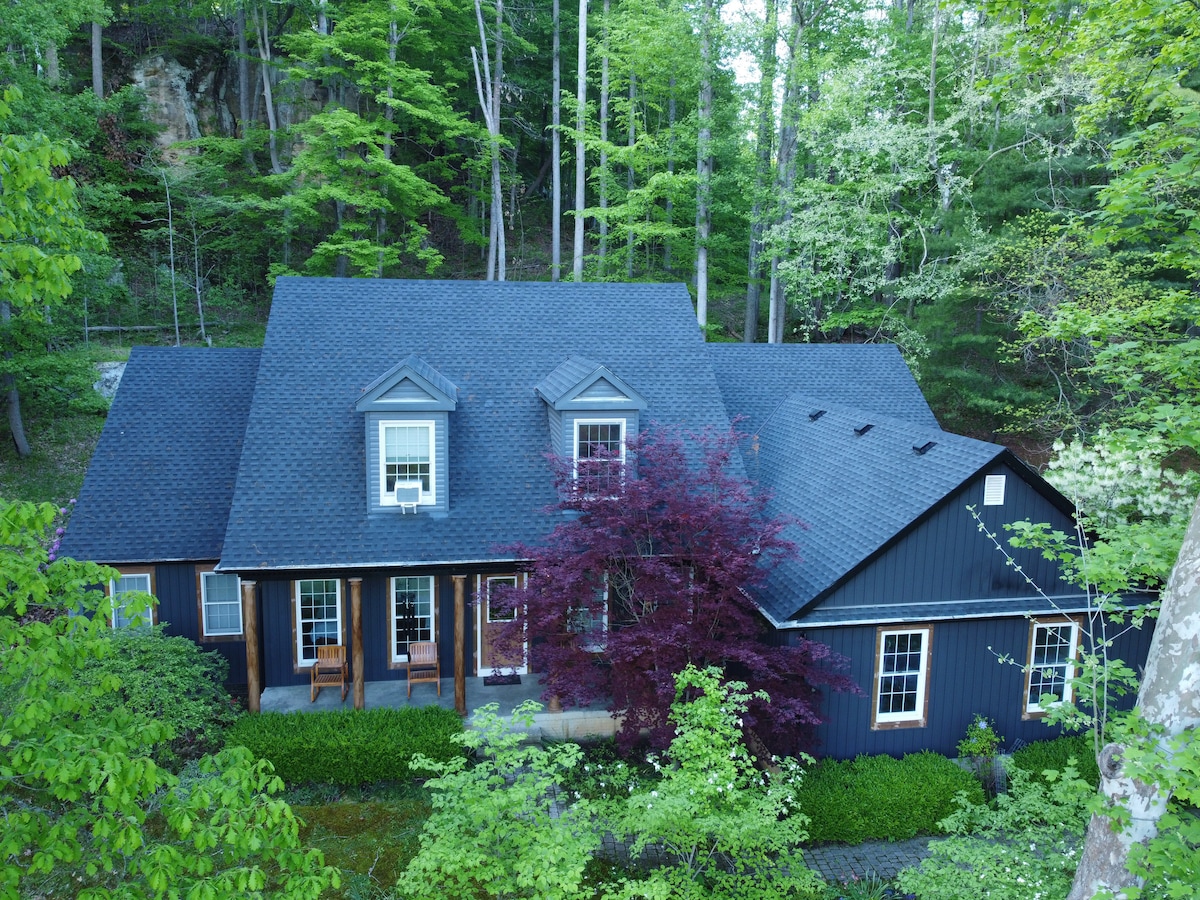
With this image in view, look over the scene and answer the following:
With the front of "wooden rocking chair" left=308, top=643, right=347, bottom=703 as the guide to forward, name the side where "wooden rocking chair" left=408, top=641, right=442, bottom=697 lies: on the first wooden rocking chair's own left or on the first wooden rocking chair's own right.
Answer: on the first wooden rocking chair's own left

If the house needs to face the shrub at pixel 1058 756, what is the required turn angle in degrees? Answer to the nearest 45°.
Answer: approximately 90° to its left

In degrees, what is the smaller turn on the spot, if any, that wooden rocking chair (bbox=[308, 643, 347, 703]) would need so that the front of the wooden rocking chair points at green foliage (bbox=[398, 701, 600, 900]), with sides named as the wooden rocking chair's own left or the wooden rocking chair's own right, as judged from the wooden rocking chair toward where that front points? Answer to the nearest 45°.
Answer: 0° — it already faces it

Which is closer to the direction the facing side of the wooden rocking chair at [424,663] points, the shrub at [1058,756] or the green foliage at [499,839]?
the green foliage

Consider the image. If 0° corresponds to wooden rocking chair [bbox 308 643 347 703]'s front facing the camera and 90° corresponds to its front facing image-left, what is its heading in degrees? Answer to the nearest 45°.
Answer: approximately 0°

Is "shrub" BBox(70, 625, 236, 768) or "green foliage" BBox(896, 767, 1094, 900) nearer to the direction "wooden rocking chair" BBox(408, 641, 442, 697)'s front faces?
the green foliage

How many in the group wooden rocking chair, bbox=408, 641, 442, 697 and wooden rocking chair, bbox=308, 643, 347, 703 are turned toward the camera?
2
